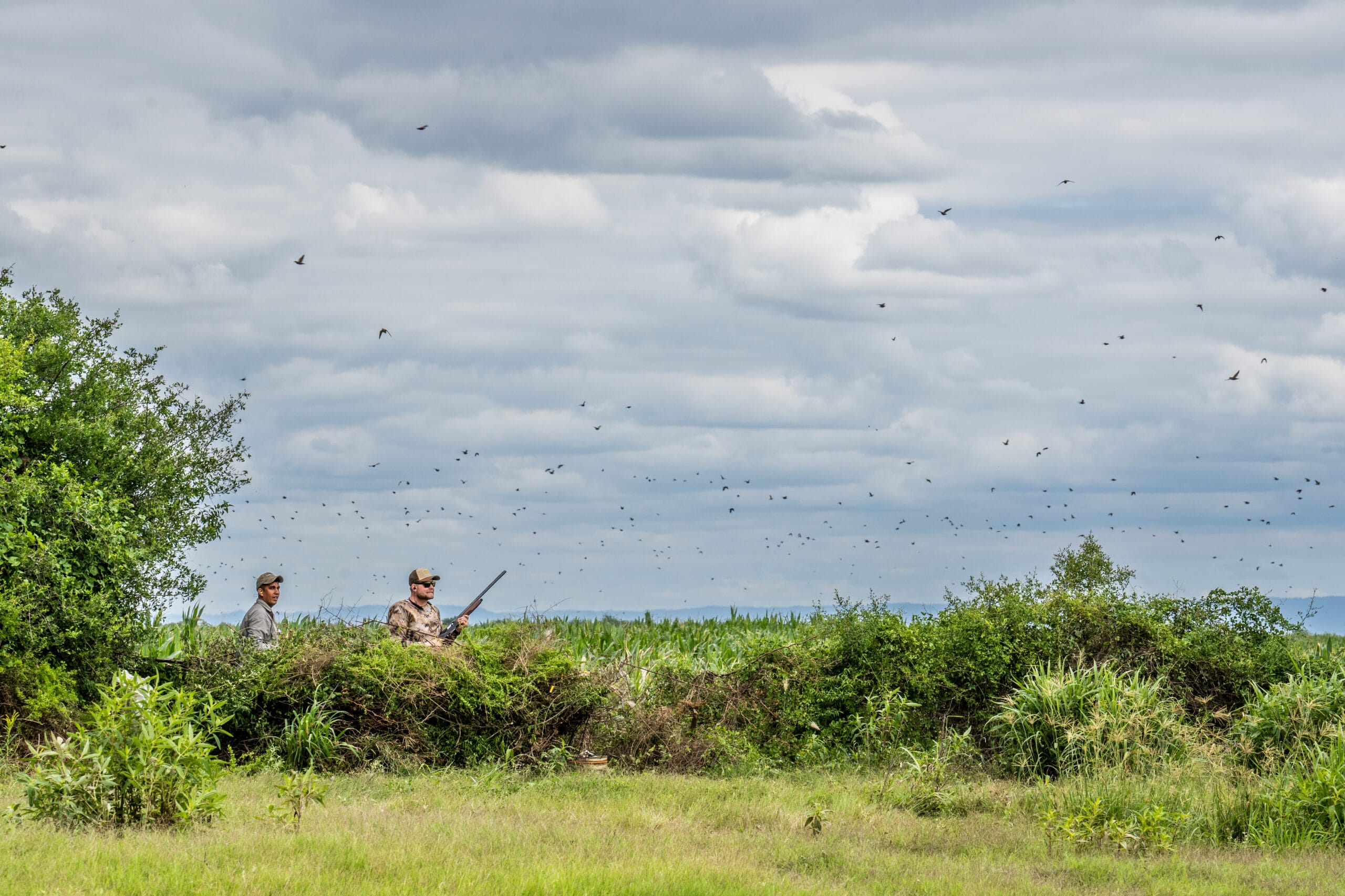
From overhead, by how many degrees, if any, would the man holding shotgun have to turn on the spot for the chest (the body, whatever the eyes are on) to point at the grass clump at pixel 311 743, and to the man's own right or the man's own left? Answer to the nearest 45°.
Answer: approximately 90° to the man's own right

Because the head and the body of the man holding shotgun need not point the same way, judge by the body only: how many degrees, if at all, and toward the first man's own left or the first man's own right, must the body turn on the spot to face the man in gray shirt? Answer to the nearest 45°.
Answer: approximately 135° to the first man's own right

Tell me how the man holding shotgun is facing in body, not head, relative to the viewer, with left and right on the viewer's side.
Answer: facing the viewer and to the right of the viewer

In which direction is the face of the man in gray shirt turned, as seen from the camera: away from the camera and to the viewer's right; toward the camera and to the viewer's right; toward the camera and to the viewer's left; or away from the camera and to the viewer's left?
toward the camera and to the viewer's right

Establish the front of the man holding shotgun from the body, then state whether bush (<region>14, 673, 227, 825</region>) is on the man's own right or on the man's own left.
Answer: on the man's own right

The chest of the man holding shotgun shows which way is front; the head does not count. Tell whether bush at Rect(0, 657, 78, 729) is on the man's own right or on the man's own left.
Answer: on the man's own right

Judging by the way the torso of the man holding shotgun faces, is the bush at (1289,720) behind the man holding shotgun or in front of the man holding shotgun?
in front

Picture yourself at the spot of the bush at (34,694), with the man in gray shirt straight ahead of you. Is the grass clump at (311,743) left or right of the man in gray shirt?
right

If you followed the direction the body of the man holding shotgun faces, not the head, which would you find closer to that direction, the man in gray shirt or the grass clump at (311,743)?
the grass clump

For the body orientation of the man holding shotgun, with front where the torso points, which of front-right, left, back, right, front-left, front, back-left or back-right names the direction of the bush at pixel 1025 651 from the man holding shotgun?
front-left
